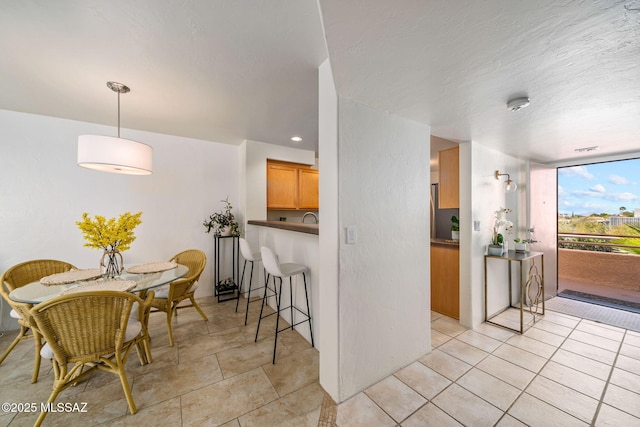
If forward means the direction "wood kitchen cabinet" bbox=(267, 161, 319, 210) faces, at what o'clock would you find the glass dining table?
The glass dining table is roughly at 3 o'clock from the wood kitchen cabinet.

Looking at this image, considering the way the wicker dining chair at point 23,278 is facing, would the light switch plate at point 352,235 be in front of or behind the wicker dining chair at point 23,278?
in front

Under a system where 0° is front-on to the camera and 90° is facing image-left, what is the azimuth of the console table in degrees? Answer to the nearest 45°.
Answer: approximately 315°

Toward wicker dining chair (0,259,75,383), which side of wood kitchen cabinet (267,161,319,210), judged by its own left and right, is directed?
right

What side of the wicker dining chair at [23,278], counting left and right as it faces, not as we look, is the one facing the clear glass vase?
front

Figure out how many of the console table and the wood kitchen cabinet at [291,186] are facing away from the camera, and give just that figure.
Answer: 0

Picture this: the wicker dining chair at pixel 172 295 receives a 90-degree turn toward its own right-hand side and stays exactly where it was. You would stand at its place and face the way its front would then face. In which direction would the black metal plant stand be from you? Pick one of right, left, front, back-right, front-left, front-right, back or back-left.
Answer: right

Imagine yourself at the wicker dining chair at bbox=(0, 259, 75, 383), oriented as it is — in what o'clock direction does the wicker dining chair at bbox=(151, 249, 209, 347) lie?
the wicker dining chair at bbox=(151, 249, 209, 347) is roughly at 12 o'clock from the wicker dining chair at bbox=(0, 259, 75, 383).

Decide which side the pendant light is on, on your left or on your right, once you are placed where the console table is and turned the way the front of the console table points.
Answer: on your right

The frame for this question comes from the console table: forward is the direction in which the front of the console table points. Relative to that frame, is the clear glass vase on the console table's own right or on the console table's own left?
on the console table's own right
